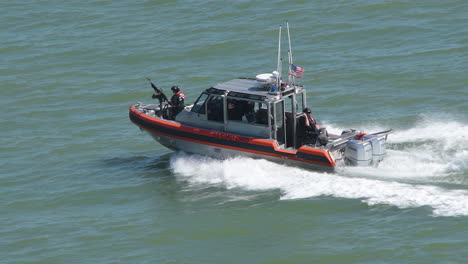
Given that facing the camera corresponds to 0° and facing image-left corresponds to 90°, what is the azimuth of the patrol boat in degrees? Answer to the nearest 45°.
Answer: approximately 135°
